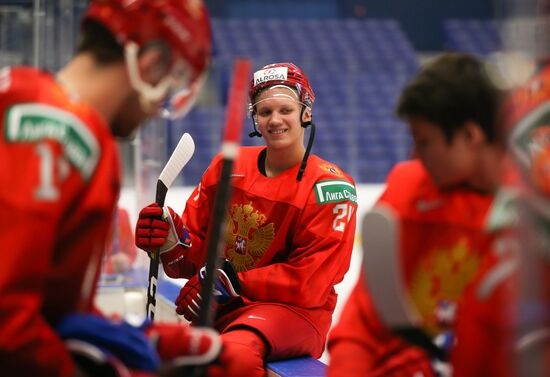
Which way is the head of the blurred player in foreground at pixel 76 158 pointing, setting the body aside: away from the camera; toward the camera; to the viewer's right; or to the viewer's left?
to the viewer's right

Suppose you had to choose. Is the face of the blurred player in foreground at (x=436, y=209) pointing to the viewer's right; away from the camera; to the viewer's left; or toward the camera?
to the viewer's left

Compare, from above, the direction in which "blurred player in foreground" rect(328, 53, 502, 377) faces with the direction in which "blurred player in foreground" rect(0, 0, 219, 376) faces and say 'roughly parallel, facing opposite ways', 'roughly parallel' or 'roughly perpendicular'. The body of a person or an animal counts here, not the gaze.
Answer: roughly parallel, facing opposite ways

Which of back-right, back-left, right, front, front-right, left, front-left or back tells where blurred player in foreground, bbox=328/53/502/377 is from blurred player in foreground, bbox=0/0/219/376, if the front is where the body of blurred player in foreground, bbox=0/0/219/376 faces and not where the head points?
front

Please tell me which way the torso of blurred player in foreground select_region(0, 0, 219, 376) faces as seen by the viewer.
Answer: to the viewer's right

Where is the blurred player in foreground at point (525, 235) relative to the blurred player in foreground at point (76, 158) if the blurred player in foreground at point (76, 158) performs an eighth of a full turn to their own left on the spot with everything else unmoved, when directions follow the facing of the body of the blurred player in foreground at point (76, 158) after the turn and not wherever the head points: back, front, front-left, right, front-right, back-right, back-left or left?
right

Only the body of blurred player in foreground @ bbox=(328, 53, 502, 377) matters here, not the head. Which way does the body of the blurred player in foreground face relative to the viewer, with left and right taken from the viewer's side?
facing the viewer and to the left of the viewer

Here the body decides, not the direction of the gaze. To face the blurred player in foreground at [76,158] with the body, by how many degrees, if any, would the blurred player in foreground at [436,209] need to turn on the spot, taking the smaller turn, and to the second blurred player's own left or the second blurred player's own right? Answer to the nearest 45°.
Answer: approximately 45° to the second blurred player's own right

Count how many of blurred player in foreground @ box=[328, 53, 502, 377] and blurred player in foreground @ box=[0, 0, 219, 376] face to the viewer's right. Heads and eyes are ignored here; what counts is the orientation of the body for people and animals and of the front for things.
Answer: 1
